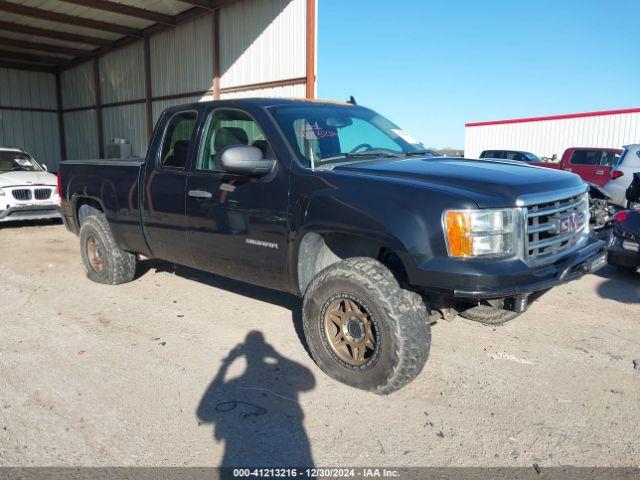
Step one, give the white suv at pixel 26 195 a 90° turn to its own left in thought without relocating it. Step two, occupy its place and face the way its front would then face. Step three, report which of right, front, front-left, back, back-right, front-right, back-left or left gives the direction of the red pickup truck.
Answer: front-right

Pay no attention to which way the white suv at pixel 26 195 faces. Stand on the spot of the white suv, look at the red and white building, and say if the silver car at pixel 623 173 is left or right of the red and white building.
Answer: right

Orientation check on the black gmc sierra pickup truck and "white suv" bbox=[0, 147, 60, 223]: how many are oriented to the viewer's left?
0

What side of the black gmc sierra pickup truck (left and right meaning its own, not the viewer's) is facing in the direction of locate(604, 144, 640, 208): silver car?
left

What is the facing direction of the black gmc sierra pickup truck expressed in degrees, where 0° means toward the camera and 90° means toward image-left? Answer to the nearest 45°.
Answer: approximately 315°

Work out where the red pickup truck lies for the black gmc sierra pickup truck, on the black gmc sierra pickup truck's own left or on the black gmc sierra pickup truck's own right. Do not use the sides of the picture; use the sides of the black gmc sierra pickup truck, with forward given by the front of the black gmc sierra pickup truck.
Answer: on the black gmc sierra pickup truck's own left

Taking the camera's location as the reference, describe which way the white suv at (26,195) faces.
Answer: facing the viewer and to the right of the viewer

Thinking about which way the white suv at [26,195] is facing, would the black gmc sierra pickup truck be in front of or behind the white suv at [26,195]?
in front

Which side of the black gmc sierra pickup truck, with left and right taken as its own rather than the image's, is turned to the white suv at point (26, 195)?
back
